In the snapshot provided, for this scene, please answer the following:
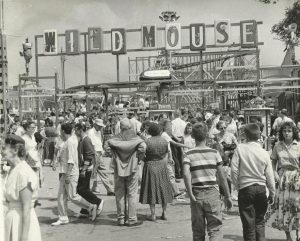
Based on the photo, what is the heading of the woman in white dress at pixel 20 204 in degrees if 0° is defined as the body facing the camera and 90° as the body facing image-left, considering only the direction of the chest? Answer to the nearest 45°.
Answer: approximately 90°

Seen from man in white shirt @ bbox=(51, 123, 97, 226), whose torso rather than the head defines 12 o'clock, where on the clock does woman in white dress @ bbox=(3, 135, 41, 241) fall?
The woman in white dress is roughly at 9 o'clock from the man in white shirt.

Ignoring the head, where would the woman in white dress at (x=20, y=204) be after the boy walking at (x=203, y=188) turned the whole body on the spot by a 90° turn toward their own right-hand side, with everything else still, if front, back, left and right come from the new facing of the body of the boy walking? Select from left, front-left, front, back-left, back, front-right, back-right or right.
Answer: back-right

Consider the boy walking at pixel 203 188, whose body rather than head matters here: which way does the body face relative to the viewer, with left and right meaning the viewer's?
facing away from the viewer

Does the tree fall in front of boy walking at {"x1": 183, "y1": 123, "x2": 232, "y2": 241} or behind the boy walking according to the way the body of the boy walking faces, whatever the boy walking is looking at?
in front

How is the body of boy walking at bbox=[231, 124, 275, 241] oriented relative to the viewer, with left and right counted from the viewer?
facing away from the viewer

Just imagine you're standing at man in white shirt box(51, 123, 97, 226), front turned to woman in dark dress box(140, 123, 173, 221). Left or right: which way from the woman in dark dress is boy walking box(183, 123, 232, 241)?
right

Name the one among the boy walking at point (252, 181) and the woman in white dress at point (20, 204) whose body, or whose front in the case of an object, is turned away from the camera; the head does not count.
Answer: the boy walking

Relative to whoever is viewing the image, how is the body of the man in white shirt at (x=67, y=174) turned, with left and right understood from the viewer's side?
facing to the left of the viewer

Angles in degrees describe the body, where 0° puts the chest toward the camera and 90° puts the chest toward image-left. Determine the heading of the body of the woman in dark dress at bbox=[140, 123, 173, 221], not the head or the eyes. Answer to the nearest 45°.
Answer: approximately 180°

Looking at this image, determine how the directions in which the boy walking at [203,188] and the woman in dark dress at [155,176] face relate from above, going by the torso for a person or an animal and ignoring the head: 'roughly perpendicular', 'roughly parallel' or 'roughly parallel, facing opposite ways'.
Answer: roughly parallel

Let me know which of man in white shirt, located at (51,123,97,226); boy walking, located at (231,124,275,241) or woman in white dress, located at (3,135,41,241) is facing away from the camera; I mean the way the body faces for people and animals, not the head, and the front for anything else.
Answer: the boy walking

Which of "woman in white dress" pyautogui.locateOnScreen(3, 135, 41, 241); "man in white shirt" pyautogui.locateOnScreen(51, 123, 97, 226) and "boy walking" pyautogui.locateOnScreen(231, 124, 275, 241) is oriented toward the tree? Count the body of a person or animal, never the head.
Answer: the boy walking

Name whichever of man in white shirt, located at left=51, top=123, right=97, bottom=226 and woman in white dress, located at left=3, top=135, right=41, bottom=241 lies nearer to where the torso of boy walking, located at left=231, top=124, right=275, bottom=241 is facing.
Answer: the man in white shirt
